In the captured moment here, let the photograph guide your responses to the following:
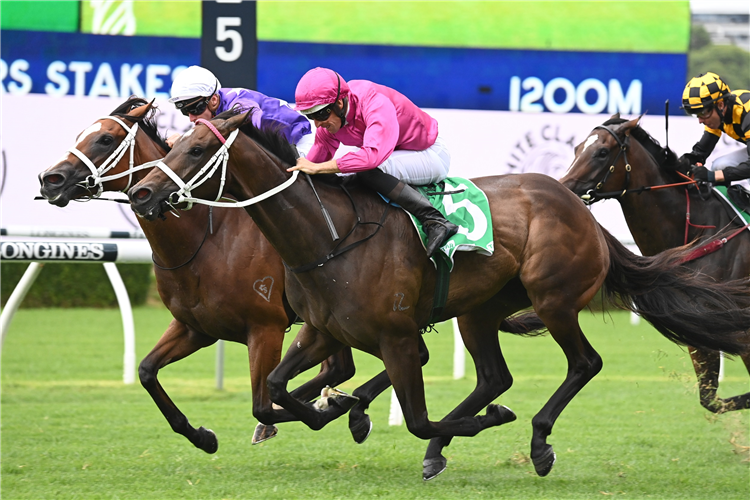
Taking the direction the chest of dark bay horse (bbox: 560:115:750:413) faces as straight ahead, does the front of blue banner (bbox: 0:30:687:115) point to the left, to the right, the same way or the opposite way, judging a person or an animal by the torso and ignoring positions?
to the left

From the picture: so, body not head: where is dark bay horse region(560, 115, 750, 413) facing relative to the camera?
to the viewer's left

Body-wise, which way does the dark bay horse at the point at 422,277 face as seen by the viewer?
to the viewer's left

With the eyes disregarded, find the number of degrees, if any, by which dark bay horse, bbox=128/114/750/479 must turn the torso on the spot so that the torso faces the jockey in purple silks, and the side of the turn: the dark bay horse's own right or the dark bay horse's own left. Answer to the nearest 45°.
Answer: approximately 45° to the dark bay horse's own right

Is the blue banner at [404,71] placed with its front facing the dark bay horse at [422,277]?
yes

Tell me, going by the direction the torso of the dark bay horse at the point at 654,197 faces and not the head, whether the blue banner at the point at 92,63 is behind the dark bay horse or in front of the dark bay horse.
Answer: in front
